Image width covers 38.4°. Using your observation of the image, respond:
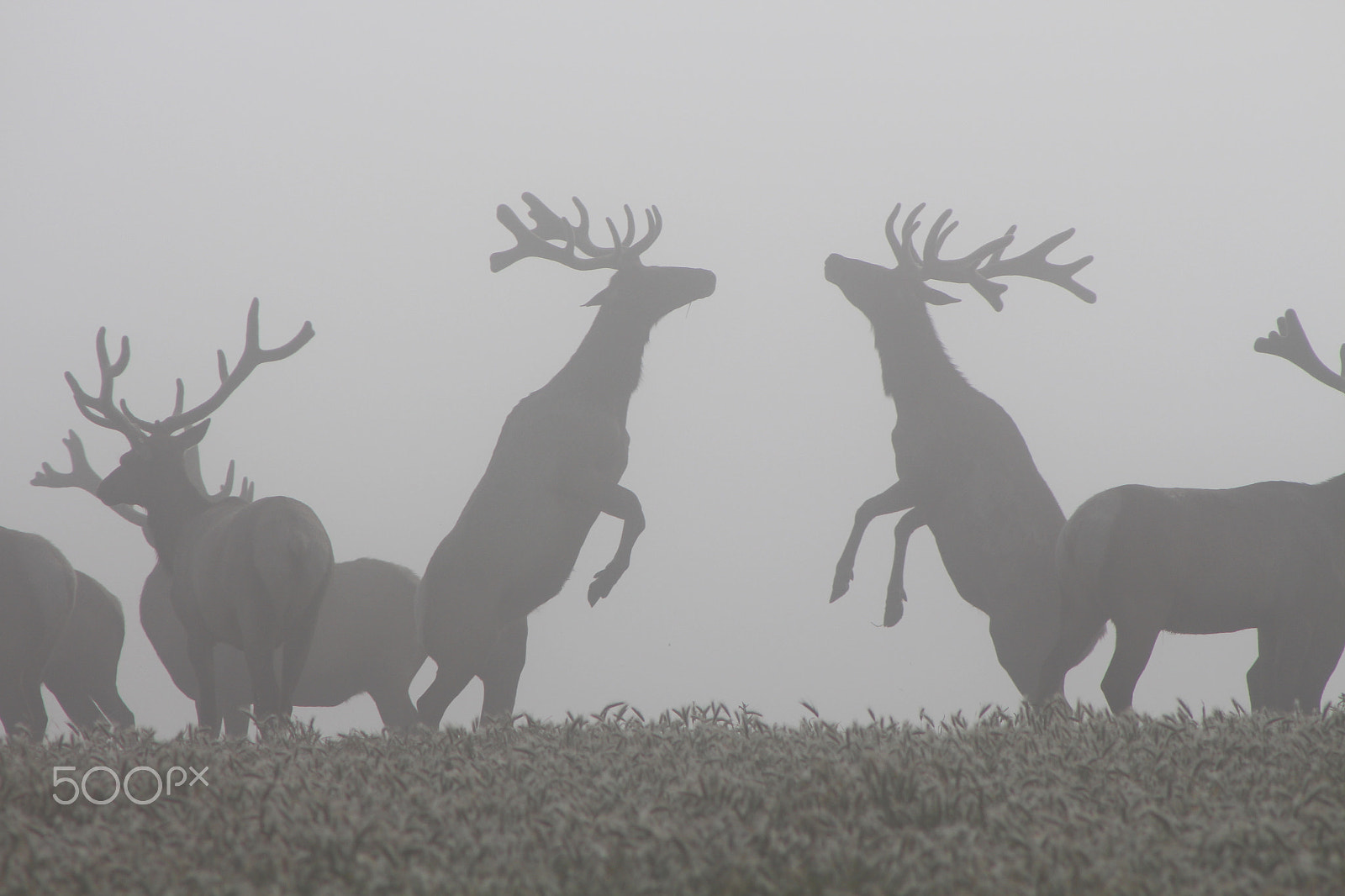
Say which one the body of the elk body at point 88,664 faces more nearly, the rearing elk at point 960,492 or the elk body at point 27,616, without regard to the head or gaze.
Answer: the elk body

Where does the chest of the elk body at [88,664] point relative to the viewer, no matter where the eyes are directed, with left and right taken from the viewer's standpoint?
facing to the left of the viewer

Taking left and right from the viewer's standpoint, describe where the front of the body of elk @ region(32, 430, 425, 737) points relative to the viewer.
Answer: facing to the left of the viewer

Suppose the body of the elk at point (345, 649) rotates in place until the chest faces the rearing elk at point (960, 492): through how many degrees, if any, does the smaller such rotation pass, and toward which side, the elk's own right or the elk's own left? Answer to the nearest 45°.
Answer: approximately 135° to the elk's own left

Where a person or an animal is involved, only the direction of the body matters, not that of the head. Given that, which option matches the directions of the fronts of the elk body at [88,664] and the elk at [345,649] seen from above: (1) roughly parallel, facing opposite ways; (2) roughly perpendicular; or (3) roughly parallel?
roughly parallel

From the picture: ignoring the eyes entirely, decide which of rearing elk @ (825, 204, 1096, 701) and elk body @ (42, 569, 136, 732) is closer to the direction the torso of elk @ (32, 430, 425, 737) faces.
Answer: the elk body

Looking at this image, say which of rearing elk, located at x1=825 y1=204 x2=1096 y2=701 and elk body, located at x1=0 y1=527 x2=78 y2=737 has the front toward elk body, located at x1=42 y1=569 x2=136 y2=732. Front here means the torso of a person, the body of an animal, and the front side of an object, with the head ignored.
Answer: the rearing elk

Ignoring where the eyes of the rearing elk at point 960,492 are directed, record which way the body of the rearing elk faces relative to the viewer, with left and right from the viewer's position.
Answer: facing to the left of the viewer
